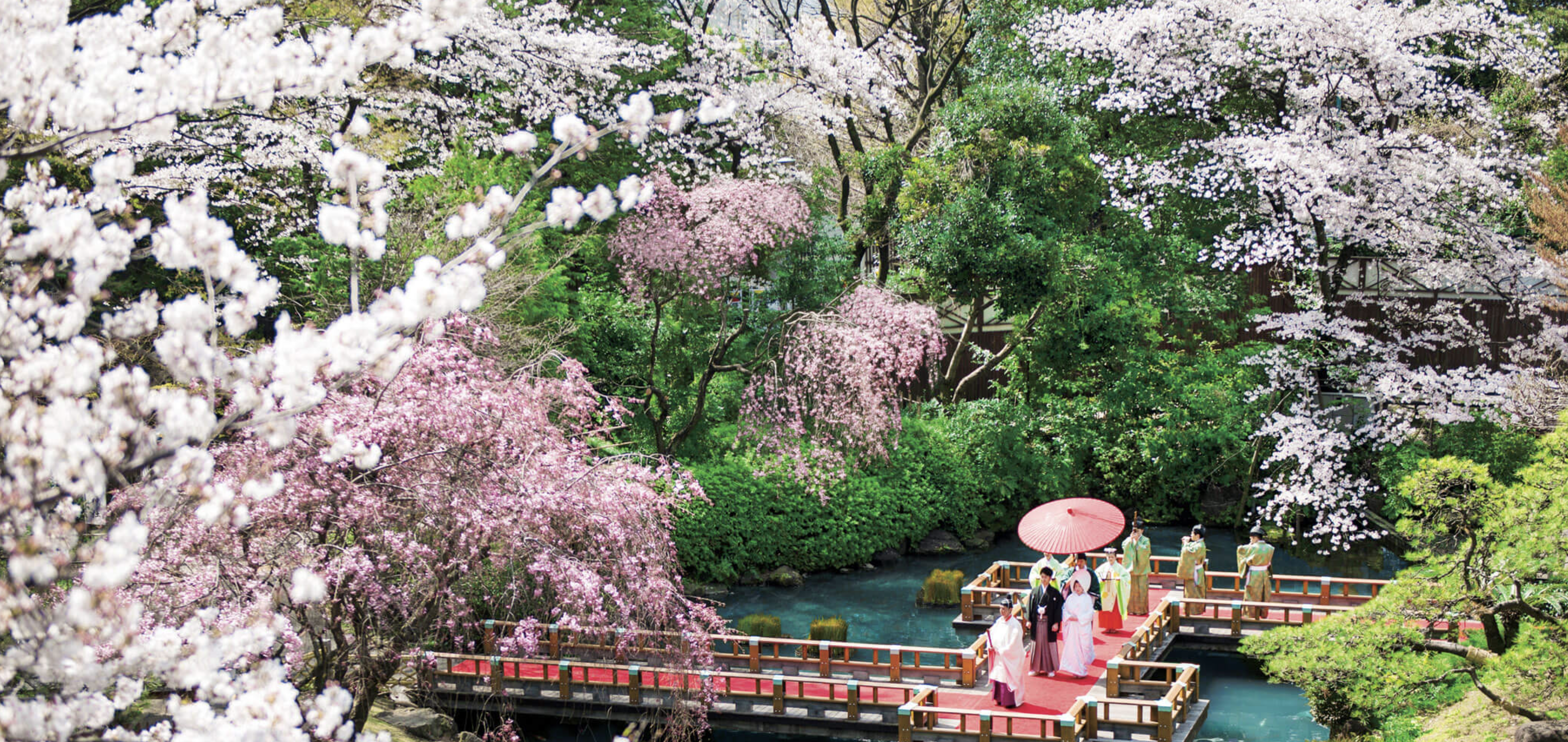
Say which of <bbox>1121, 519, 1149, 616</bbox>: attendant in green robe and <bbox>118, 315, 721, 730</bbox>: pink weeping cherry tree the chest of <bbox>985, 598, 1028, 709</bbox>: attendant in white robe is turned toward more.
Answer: the pink weeping cherry tree

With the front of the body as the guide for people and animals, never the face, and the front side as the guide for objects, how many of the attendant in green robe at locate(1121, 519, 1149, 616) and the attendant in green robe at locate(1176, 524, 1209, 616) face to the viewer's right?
0

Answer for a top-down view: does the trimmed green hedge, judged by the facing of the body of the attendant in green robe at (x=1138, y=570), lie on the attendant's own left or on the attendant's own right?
on the attendant's own right

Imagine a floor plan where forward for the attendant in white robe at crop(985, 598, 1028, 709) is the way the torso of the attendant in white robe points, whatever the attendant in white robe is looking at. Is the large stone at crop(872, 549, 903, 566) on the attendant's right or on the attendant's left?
on the attendant's right

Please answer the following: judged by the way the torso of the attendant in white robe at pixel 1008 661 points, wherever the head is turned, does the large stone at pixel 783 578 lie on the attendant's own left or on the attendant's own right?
on the attendant's own right

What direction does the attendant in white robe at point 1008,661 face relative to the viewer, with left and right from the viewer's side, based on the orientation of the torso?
facing the viewer and to the left of the viewer

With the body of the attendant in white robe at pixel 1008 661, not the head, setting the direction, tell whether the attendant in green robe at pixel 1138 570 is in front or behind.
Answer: behind
